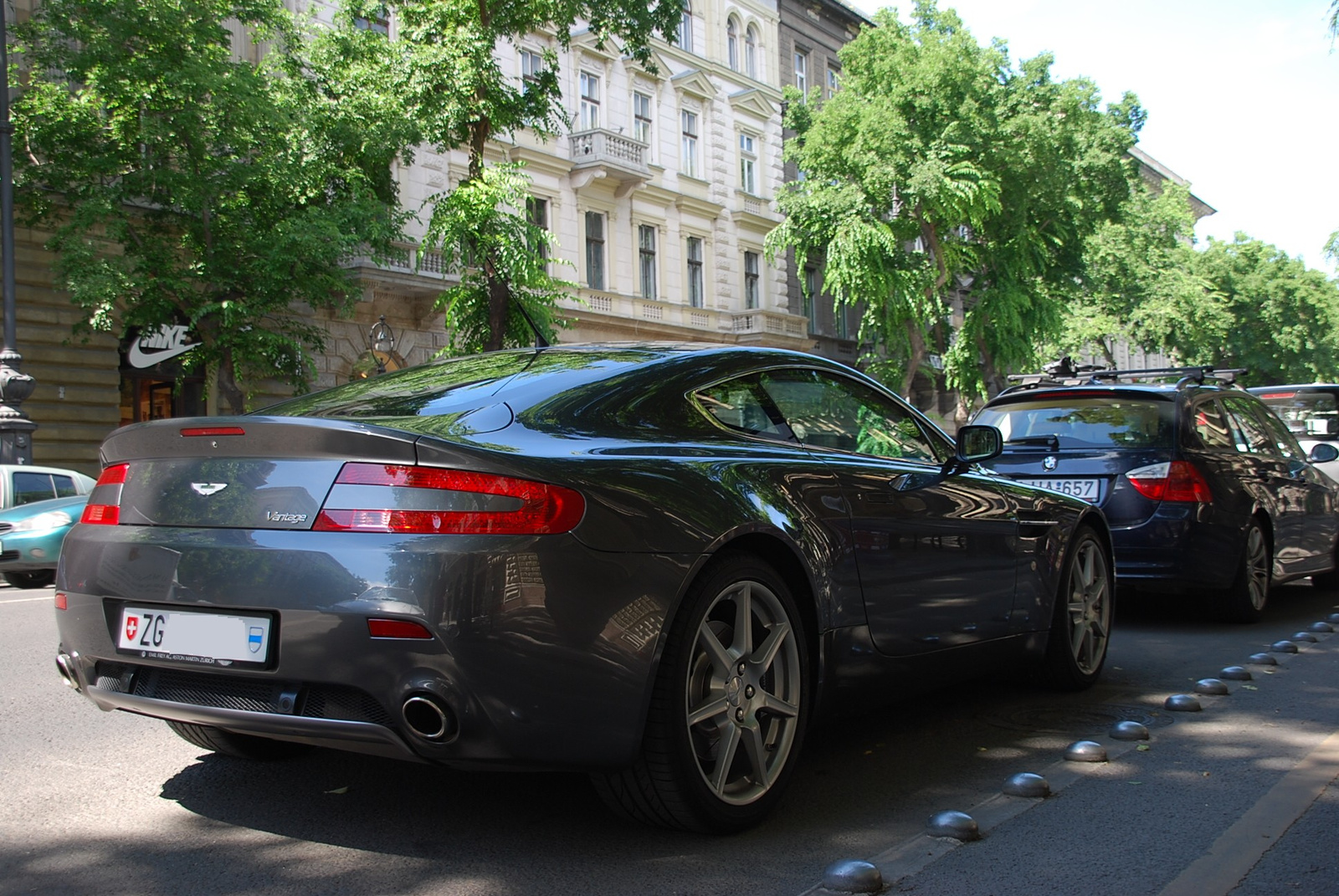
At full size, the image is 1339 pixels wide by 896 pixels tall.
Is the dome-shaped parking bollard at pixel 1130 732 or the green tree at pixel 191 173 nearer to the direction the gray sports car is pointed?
the dome-shaped parking bollard

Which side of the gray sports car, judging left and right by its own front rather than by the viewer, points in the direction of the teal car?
left

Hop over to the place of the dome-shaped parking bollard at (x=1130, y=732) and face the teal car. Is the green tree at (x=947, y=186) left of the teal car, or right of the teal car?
right

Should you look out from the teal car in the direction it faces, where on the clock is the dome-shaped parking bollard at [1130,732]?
The dome-shaped parking bollard is roughly at 10 o'clock from the teal car.

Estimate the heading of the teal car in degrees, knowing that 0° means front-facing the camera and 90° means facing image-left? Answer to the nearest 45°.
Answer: approximately 45°

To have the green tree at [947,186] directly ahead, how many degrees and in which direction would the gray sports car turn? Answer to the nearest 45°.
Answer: approximately 45° to its left

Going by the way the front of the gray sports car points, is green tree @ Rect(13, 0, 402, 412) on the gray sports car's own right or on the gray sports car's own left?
on the gray sports car's own left

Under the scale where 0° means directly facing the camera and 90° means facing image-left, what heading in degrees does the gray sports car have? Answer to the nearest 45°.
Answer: approximately 225°

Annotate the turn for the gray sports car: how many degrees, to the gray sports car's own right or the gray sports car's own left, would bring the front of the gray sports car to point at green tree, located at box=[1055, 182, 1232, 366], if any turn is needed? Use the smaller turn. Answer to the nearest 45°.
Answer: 0° — it already faces it

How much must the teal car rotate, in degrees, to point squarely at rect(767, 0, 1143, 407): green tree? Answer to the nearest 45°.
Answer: approximately 180°

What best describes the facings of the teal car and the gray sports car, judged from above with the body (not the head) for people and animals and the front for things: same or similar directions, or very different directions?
very different directions

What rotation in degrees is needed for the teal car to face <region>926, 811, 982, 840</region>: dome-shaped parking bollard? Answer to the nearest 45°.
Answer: approximately 45° to its left
